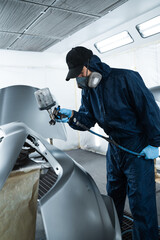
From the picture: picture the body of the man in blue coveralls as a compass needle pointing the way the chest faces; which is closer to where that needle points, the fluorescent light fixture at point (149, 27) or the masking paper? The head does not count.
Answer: the masking paper

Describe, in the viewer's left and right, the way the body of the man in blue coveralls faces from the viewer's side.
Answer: facing the viewer and to the left of the viewer

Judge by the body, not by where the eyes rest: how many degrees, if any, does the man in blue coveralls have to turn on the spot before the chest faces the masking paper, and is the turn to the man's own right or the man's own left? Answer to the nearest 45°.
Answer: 0° — they already face it

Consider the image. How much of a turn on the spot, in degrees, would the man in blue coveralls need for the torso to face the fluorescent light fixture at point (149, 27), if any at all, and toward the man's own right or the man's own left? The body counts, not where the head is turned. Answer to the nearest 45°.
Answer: approximately 135° to the man's own right

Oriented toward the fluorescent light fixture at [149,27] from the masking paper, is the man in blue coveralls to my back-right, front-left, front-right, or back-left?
front-right

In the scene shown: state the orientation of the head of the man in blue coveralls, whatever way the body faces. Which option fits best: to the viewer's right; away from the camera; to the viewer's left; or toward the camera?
to the viewer's left

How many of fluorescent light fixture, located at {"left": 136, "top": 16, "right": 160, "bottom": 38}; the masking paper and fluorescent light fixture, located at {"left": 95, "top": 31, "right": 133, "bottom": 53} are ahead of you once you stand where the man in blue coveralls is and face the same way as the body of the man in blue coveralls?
1

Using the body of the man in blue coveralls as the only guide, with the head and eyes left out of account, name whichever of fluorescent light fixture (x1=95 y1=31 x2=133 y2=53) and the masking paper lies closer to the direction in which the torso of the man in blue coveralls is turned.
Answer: the masking paper

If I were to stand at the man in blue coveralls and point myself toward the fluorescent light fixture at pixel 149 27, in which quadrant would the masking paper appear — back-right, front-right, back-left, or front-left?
back-left

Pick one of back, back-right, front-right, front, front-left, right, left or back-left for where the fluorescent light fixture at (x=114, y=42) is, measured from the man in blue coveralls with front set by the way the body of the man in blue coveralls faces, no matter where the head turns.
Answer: back-right
